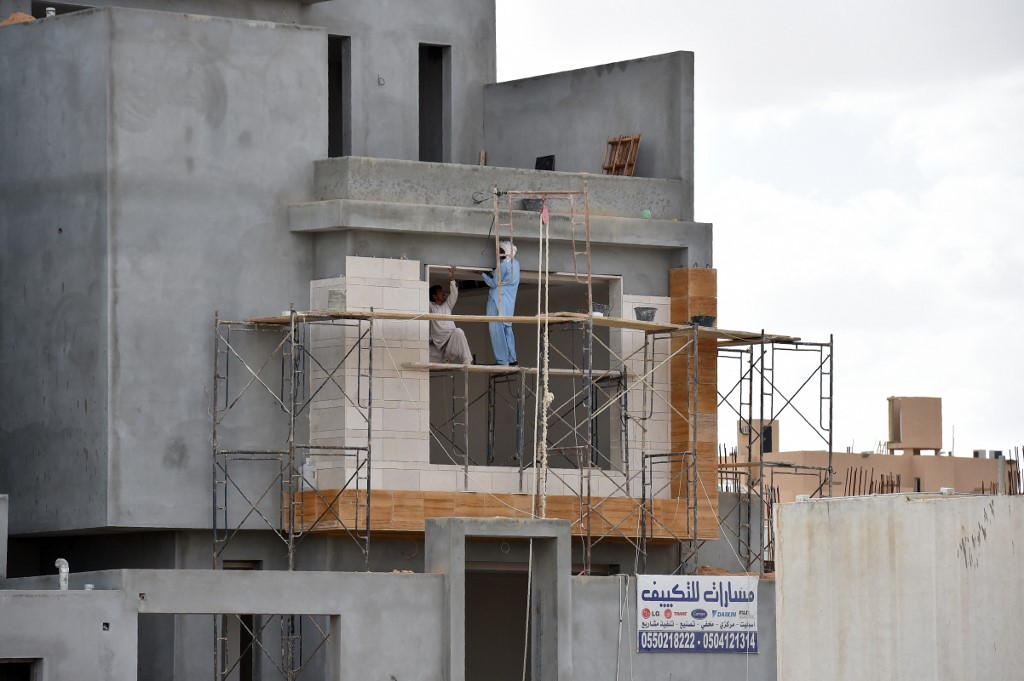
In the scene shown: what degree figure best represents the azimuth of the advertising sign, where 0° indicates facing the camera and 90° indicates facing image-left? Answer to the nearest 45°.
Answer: approximately 0°

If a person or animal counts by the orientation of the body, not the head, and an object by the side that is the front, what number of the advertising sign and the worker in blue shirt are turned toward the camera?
1

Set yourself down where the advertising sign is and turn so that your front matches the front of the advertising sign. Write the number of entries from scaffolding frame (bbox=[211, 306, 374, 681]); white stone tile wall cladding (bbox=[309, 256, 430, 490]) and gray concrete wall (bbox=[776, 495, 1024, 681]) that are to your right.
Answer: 2

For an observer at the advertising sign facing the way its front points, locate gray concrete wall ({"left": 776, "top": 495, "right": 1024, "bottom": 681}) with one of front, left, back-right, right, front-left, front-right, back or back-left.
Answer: front-left
